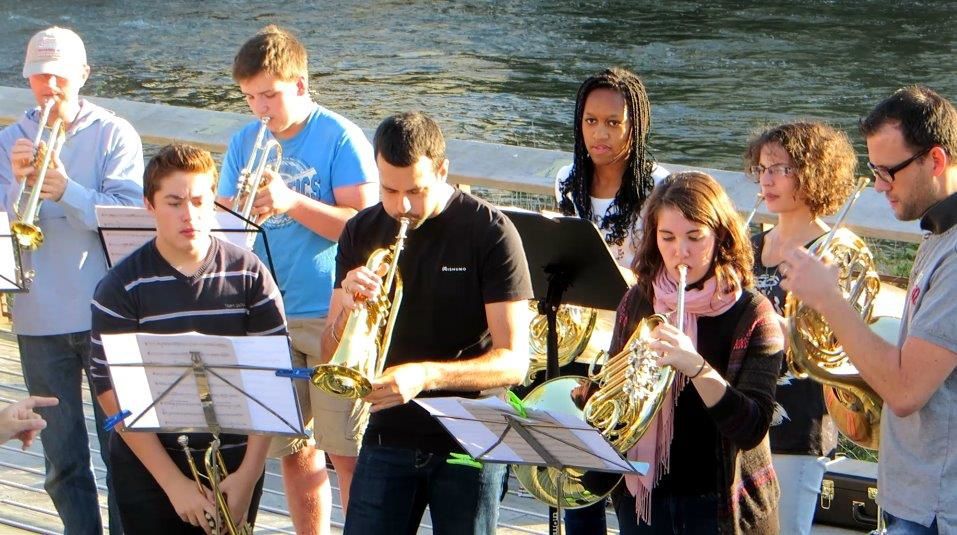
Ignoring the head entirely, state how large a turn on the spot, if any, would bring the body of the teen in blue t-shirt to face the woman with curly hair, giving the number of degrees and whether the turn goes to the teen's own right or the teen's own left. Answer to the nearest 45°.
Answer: approximately 90° to the teen's own left

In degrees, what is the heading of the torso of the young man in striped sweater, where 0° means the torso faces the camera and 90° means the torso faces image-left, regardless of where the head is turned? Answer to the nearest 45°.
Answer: approximately 0°

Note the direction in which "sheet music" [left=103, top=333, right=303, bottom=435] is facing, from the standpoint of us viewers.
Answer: facing away from the viewer

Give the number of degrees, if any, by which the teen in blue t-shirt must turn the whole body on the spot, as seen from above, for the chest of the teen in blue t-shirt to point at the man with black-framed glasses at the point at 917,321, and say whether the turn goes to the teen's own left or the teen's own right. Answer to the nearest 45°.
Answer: approximately 90° to the teen's own left

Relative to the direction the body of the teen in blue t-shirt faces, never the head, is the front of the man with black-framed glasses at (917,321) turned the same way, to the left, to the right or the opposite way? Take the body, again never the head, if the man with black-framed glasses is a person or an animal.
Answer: to the right

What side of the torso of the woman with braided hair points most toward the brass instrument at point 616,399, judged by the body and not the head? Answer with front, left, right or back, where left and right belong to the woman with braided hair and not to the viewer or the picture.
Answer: front

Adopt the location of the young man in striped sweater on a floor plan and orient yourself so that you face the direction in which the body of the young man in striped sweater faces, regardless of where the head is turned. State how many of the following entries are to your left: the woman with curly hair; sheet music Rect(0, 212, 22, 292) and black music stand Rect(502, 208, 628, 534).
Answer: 2

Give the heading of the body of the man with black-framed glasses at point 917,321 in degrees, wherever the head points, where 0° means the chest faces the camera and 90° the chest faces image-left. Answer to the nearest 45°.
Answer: approximately 90°
